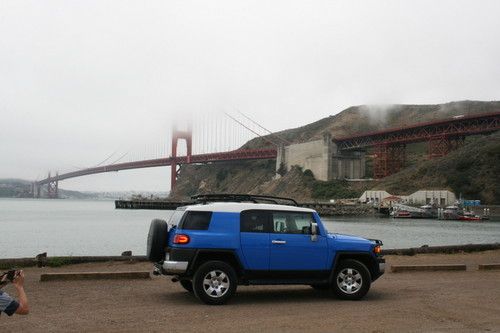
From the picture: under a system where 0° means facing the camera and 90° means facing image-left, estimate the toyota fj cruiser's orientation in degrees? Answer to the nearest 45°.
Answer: approximately 270°

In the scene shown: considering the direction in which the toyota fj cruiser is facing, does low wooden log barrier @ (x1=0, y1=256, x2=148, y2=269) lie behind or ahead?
behind

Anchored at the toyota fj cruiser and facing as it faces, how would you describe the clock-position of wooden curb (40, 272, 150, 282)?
The wooden curb is roughly at 7 o'clock from the toyota fj cruiser.
